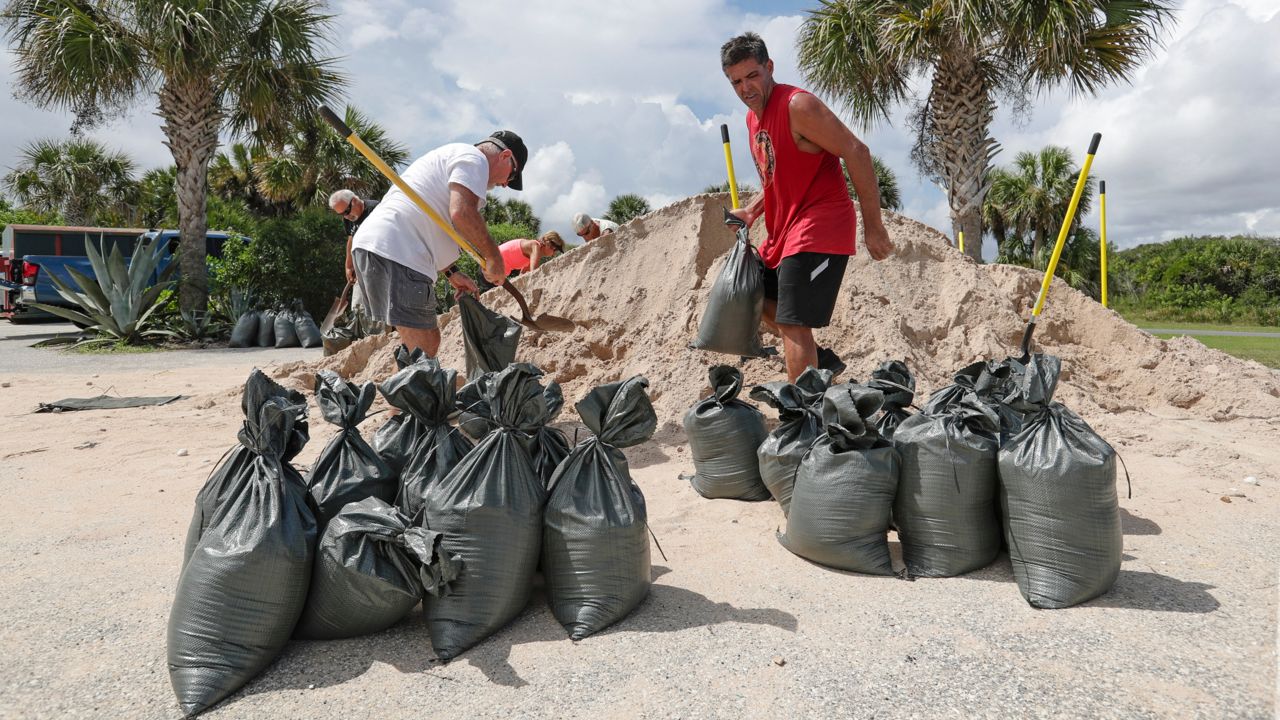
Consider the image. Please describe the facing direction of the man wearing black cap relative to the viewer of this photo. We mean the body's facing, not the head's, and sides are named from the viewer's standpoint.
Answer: facing to the right of the viewer

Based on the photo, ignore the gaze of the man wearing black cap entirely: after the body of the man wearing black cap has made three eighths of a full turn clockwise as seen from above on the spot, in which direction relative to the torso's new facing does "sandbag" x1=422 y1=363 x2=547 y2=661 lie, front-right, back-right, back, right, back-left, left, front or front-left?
front-left

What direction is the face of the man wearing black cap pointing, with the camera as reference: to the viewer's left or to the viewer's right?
to the viewer's right

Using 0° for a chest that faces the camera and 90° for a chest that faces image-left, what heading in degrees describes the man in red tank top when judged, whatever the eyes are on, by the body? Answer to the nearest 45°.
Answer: approximately 45°

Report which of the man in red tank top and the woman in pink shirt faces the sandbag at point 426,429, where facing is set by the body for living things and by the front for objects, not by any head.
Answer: the man in red tank top
